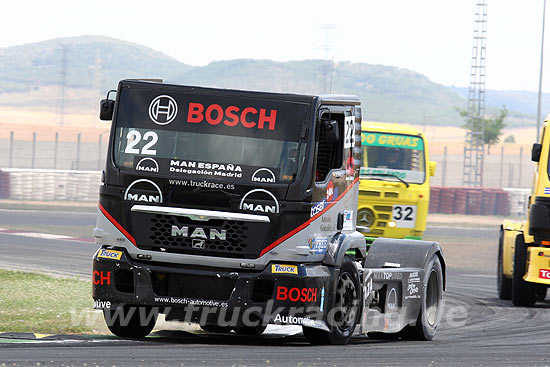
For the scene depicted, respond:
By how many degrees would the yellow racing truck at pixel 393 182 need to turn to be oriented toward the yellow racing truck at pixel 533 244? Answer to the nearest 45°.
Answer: approximately 45° to its left

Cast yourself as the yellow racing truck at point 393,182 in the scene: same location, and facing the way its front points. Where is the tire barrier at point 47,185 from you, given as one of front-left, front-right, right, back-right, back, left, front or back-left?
back-right

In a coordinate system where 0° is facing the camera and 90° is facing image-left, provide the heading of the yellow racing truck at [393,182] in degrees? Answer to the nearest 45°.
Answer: approximately 0°

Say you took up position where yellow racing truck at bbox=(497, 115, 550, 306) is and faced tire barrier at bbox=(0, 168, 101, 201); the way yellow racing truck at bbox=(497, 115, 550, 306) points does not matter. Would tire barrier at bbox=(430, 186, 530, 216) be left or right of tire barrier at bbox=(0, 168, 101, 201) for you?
right

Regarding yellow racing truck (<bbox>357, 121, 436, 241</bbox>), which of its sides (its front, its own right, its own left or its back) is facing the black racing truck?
front
